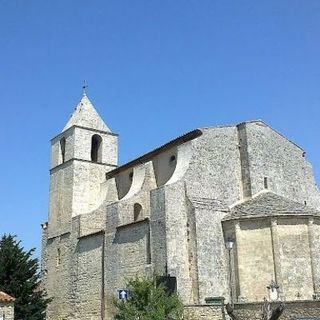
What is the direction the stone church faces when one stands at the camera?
facing away from the viewer and to the left of the viewer

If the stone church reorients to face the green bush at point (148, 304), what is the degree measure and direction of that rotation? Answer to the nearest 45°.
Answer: approximately 135° to its left

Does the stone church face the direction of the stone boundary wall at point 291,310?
no

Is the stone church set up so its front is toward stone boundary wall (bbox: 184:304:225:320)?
no
